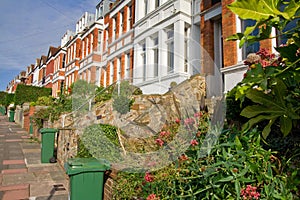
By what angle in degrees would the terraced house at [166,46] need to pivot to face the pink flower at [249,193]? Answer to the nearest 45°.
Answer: approximately 45° to its left

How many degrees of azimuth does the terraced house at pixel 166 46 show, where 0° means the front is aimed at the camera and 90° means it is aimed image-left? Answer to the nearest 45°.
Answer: approximately 45°

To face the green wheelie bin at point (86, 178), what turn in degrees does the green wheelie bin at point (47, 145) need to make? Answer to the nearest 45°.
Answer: approximately 90° to its left

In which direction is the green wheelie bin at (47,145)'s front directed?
to the viewer's left

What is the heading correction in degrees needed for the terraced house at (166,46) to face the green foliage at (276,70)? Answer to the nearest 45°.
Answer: approximately 45° to its left

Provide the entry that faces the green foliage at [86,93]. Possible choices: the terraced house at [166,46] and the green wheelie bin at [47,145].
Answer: the terraced house
